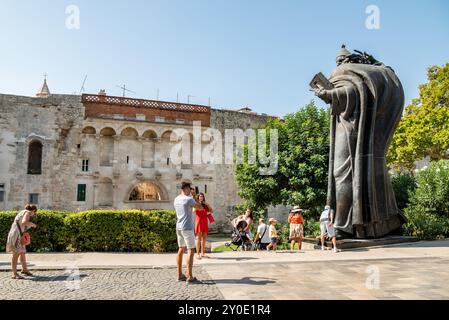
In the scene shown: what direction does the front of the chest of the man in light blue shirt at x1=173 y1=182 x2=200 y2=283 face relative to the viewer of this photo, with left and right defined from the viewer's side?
facing away from the viewer and to the right of the viewer

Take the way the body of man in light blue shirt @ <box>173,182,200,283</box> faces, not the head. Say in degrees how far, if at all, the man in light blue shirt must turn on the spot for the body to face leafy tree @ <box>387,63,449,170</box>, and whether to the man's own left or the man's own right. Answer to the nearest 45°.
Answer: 0° — they already face it

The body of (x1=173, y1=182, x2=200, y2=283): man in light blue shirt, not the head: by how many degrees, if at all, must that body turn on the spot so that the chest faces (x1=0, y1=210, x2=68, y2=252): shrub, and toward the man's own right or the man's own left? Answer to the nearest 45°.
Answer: approximately 90° to the man's own left

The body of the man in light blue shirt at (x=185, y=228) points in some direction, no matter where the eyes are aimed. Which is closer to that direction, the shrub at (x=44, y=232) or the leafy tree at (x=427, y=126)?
the leafy tree

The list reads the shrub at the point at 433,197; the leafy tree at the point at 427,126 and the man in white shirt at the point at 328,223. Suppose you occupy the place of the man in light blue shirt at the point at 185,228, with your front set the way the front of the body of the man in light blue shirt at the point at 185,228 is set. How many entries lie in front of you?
3
